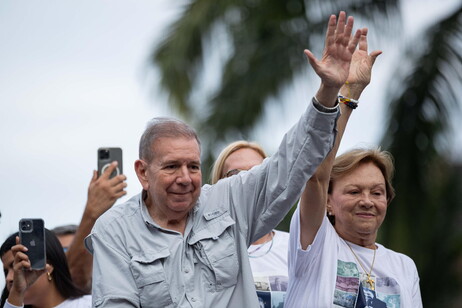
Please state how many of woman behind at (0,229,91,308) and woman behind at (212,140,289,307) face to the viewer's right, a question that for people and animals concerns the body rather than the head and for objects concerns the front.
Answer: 0

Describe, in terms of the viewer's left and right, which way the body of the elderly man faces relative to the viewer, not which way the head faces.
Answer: facing the viewer and to the right of the viewer

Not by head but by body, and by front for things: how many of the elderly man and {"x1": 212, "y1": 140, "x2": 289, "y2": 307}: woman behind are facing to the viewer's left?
0

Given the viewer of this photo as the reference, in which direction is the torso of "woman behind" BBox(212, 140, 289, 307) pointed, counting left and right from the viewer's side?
facing the viewer

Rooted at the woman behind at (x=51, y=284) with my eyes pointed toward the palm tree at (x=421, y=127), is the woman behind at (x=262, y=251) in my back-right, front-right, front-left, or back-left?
front-right

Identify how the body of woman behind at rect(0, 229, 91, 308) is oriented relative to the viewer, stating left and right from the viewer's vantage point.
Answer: facing the viewer and to the left of the viewer

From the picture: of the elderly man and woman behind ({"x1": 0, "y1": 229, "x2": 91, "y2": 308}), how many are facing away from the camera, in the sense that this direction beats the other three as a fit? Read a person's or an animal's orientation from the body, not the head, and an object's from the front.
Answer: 0

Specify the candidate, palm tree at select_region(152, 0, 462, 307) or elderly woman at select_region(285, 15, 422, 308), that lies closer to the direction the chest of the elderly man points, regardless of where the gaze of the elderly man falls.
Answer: the elderly woman
